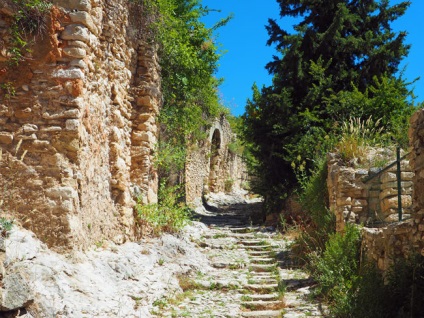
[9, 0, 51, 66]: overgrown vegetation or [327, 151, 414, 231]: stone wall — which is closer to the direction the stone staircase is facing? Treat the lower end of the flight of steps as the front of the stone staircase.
the overgrown vegetation

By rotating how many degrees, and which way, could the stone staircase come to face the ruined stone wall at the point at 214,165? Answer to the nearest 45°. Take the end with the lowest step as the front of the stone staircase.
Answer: approximately 180°

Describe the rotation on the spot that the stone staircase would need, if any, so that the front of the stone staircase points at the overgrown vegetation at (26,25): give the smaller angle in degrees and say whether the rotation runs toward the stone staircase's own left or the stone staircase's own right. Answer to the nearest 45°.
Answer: approximately 45° to the stone staircase's own right

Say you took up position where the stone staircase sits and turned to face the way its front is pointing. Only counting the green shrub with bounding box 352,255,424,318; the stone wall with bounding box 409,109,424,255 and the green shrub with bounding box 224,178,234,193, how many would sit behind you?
1

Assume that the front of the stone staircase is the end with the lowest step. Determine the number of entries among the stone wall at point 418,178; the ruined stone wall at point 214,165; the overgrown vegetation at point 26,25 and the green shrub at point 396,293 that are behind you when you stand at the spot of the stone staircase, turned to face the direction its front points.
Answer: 1

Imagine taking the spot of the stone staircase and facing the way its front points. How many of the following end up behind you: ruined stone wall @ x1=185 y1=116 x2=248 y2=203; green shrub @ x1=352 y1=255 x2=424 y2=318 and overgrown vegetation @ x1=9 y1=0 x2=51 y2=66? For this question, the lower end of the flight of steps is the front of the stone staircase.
1

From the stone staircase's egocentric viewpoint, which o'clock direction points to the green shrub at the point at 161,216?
The green shrub is roughly at 4 o'clock from the stone staircase.

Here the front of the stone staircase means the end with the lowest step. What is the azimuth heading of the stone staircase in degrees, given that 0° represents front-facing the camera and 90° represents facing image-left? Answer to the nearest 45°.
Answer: approximately 0°

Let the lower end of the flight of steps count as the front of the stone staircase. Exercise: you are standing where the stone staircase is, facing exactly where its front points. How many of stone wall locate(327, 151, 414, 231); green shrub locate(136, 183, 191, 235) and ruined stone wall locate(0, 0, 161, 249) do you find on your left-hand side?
1

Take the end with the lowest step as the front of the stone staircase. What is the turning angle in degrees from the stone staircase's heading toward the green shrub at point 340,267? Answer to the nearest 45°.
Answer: approximately 45° to its left

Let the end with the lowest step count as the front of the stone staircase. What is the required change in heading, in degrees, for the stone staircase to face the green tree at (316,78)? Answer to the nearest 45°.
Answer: approximately 180°

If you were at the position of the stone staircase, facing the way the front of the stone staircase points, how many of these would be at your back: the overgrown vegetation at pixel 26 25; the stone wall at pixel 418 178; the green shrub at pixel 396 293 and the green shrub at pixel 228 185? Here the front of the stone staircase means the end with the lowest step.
1
